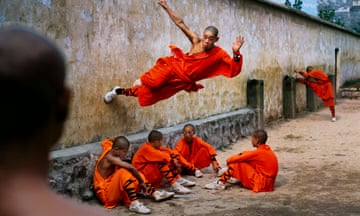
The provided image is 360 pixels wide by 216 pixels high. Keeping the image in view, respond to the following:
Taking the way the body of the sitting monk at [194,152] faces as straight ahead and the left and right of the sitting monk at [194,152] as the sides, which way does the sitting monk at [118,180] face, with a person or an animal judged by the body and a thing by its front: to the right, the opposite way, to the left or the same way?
to the left

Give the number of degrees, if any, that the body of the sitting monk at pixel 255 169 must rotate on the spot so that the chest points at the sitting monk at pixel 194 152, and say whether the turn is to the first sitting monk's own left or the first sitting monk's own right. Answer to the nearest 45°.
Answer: approximately 45° to the first sitting monk's own right

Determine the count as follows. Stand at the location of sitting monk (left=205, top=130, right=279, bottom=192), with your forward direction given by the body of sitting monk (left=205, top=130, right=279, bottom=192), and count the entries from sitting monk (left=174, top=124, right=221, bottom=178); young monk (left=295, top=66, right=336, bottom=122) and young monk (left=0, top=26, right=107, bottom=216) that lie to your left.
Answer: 1

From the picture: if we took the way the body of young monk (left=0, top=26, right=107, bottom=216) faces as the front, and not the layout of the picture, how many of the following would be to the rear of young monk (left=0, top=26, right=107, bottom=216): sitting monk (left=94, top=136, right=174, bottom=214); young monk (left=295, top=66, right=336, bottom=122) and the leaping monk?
0

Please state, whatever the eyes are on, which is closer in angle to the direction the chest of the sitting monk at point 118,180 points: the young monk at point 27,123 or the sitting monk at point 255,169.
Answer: the sitting monk

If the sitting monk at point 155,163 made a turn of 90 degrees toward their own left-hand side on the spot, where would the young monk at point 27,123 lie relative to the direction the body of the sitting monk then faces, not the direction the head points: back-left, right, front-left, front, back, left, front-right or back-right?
back

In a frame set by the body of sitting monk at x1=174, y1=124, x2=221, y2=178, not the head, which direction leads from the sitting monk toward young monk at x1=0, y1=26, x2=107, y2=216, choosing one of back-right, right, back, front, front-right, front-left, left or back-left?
front

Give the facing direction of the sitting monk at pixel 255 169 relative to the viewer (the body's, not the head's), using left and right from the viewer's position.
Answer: facing to the left of the viewer

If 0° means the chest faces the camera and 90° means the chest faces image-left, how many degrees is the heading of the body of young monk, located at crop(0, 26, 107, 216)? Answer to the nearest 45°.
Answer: approximately 180°

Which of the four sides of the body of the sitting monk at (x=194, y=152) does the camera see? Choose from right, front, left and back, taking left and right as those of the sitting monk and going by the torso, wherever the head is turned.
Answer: front
